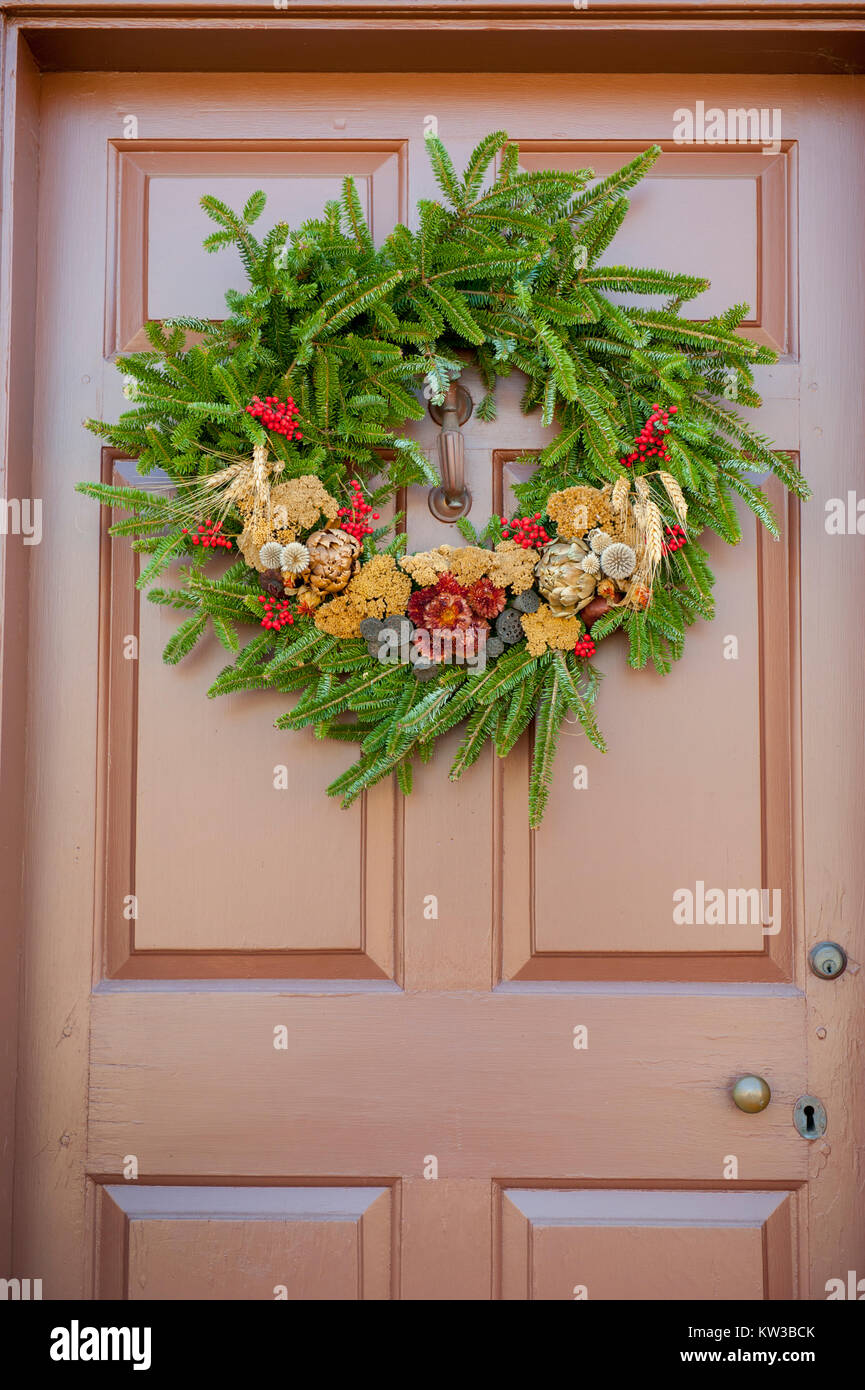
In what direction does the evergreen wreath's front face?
toward the camera

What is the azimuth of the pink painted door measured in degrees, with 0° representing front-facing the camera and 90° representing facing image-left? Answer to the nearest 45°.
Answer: approximately 0°
